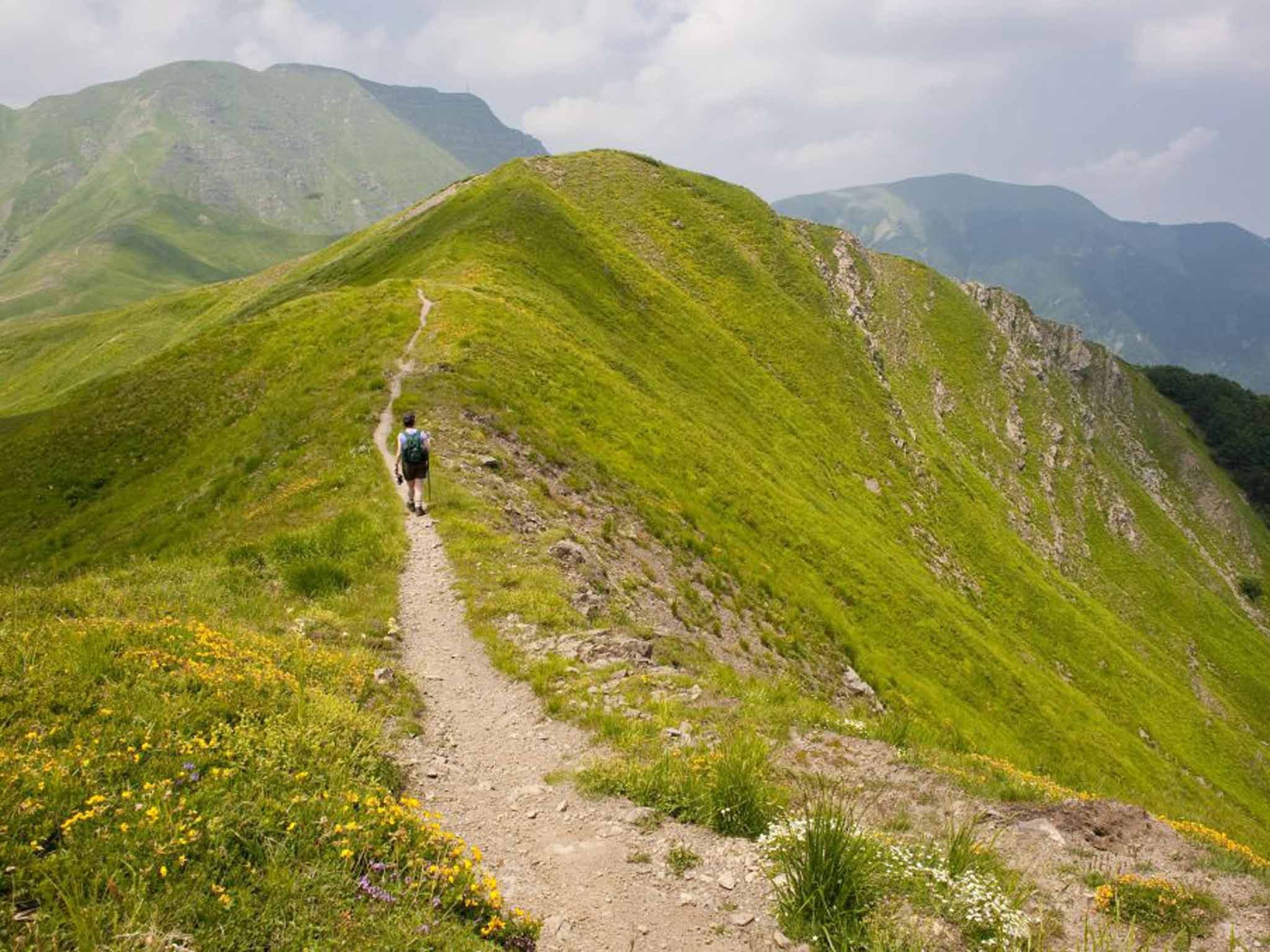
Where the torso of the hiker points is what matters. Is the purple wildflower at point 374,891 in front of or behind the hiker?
behind

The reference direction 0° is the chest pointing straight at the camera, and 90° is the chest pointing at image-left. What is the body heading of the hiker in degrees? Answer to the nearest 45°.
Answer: approximately 180°

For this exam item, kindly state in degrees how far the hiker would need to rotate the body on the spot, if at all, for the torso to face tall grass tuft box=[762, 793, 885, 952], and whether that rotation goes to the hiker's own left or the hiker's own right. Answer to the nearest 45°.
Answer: approximately 180°

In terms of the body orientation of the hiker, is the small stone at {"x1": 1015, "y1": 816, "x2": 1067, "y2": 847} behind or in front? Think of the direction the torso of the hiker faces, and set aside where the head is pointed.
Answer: behind

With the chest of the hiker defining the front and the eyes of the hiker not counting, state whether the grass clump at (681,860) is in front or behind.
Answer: behind
